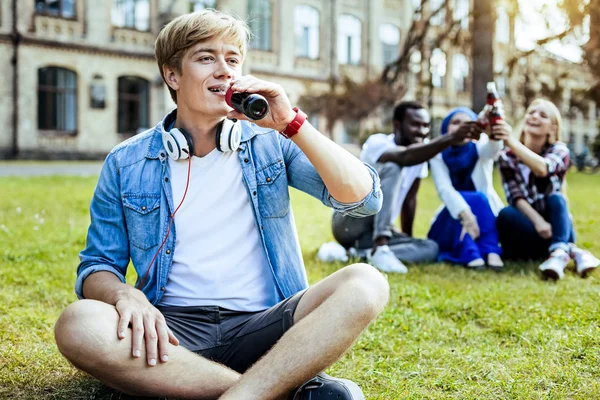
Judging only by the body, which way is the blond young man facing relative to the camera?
toward the camera

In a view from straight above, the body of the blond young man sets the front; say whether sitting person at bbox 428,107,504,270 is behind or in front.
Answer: behind

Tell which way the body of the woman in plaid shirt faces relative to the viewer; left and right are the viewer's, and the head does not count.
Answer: facing the viewer

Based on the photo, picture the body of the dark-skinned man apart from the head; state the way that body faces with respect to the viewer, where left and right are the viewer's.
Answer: facing the viewer and to the right of the viewer

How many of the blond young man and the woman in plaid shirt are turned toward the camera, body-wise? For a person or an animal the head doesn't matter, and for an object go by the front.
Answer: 2

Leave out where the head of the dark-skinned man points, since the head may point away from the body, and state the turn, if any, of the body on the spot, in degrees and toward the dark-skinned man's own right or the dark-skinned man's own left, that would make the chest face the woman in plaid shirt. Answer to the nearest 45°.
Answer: approximately 45° to the dark-skinned man's own left

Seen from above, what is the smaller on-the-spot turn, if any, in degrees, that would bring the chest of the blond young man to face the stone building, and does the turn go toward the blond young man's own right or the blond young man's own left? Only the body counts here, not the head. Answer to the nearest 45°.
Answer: approximately 180°

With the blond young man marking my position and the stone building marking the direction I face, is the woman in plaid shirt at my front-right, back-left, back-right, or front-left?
front-right

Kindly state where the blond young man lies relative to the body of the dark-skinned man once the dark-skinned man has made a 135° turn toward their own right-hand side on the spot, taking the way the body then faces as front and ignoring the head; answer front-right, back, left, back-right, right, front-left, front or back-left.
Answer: left
